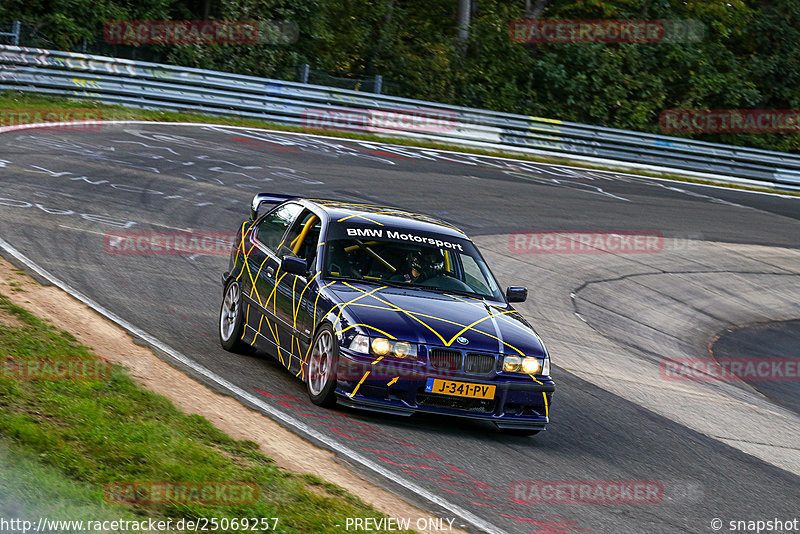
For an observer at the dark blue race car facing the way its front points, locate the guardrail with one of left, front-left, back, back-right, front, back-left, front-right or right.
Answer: back-left

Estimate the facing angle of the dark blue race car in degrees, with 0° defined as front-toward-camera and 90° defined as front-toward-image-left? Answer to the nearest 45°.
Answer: approximately 315°
